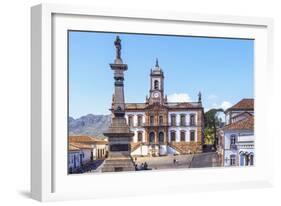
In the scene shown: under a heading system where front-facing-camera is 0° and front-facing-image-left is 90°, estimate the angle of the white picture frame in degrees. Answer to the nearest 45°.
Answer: approximately 315°
